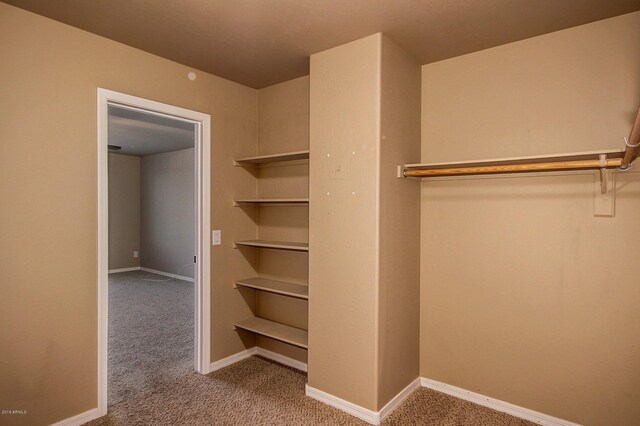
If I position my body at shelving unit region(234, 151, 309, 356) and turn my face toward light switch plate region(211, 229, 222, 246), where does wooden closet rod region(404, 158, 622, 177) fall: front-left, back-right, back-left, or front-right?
back-left

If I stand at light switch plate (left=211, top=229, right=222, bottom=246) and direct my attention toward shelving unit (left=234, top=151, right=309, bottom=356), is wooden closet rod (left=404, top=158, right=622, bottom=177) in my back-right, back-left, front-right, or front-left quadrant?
front-right

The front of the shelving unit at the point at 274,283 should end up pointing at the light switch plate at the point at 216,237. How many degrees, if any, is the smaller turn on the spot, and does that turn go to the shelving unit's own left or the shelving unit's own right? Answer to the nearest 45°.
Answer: approximately 45° to the shelving unit's own right

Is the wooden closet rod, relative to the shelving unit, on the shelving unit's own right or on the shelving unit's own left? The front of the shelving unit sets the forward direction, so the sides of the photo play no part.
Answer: on the shelving unit's own left

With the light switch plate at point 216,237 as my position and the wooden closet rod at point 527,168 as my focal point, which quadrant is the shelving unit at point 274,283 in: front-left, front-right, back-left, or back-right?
front-left

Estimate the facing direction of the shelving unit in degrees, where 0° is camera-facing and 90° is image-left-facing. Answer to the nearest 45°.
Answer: approximately 45°
